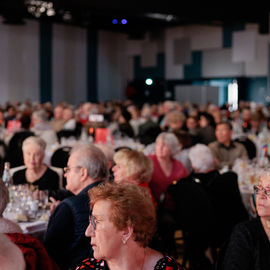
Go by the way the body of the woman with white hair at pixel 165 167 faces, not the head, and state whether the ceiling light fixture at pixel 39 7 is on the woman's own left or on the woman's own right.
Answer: on the woman's own right

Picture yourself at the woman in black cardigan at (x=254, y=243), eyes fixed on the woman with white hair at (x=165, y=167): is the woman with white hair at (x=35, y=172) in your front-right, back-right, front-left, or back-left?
front-left

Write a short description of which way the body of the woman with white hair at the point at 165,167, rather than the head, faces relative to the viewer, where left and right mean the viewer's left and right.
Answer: facing the viewer and to the left of the viewer

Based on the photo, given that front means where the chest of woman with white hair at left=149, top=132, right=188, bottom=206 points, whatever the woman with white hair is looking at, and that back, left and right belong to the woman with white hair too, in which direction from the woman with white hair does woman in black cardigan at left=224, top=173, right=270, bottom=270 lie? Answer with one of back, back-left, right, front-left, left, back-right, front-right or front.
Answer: front-left

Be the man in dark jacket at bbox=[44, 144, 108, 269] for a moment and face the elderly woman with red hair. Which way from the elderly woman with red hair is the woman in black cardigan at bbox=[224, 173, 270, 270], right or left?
left

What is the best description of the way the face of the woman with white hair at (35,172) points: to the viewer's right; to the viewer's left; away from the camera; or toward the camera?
toward the camera

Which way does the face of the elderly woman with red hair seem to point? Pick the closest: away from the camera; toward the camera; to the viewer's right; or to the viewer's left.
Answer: to the viewer's left
